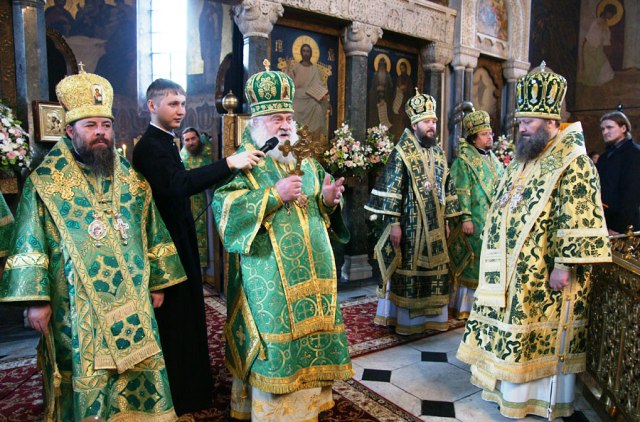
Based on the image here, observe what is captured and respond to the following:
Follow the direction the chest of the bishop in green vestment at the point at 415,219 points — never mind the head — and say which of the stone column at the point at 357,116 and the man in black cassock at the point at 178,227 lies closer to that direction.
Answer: the man in black cassock

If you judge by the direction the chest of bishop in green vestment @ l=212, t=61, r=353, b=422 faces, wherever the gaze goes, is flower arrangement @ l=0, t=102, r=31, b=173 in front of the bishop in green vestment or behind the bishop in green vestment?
behind

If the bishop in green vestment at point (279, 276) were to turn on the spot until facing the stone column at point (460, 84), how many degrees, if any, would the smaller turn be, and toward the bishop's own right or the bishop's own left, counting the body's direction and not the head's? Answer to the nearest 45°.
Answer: approximately 90° to the bishop's own left

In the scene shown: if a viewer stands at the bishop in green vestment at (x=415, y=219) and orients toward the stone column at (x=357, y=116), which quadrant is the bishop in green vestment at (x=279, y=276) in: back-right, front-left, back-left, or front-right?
back-left

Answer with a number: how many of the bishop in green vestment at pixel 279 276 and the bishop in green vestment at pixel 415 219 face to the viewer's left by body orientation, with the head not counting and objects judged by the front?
0

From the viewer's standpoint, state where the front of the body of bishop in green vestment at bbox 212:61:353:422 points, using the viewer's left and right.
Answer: facing the viewer and to the right of the viewer

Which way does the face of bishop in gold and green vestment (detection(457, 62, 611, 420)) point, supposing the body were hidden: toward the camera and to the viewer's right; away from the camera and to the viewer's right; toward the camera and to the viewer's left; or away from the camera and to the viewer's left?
toward the camera and to the viewer's left

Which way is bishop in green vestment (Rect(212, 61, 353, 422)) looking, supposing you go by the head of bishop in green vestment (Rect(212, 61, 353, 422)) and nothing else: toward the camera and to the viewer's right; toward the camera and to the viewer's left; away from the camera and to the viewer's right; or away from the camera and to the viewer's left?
toward the camera and to the viewer's right

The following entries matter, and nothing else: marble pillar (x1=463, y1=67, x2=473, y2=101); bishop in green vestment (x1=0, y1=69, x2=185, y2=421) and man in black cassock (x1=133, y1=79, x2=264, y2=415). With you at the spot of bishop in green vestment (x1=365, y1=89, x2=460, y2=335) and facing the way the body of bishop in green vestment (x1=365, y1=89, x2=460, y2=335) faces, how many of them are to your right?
2

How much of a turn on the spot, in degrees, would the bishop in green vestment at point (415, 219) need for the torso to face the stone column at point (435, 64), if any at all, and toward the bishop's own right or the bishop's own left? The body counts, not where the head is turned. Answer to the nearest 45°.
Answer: approximately 135° to the bishop's own left

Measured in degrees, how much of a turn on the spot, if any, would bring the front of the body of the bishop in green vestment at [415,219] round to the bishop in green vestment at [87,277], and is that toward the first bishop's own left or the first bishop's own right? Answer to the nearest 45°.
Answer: approximately 90° to the first bishop's own right

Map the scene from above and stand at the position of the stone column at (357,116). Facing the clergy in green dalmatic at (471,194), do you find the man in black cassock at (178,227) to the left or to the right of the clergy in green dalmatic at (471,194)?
right

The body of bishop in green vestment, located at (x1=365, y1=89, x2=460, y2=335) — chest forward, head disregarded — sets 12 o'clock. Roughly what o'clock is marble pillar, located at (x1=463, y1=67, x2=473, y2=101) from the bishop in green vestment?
The marble pillar is roughly at 8 o'clock from the bishop in green vestment.

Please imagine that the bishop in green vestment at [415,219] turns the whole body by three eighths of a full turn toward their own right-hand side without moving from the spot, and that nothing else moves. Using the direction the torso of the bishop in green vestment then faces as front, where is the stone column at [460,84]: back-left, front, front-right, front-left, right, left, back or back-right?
right
